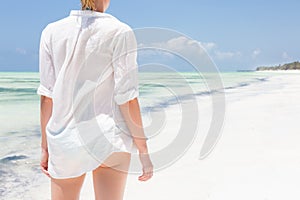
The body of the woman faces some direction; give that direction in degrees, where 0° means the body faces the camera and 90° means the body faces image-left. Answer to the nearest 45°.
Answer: approximately 225°
